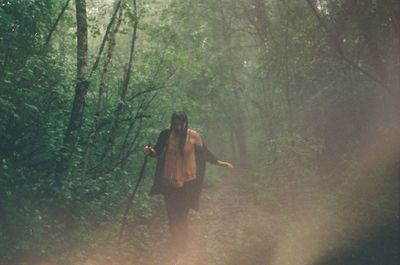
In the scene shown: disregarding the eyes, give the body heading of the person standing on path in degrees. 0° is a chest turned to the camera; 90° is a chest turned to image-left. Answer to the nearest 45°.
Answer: approximately 0°
